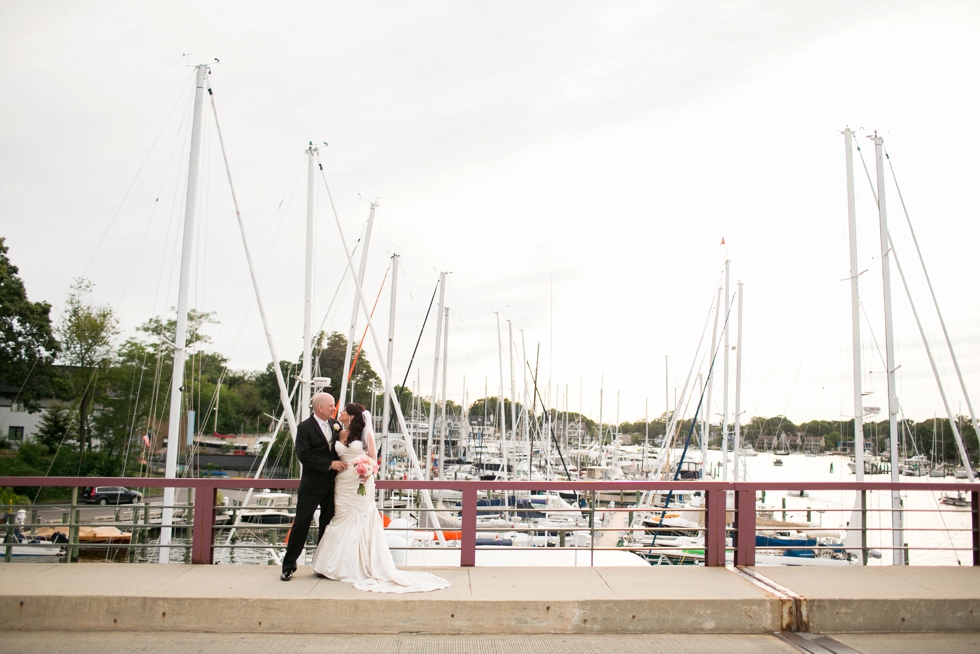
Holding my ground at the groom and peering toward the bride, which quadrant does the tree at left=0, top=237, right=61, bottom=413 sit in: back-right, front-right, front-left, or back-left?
back-left

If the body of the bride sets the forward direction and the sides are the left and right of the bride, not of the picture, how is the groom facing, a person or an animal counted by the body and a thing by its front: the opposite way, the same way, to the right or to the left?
to the left

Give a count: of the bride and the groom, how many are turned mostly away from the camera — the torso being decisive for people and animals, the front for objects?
0

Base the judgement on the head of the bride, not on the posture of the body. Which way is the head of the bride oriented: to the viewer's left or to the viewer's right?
to the viewer's left

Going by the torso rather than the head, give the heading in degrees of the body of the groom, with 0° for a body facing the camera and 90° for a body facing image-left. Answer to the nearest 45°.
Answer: approximately 315°

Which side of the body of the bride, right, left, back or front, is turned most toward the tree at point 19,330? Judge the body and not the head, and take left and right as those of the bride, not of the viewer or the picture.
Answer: right

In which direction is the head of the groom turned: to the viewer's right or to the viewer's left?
to the viewer's right

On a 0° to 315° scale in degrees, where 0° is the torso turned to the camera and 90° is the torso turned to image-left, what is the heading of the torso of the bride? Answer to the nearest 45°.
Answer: approximately 45°
